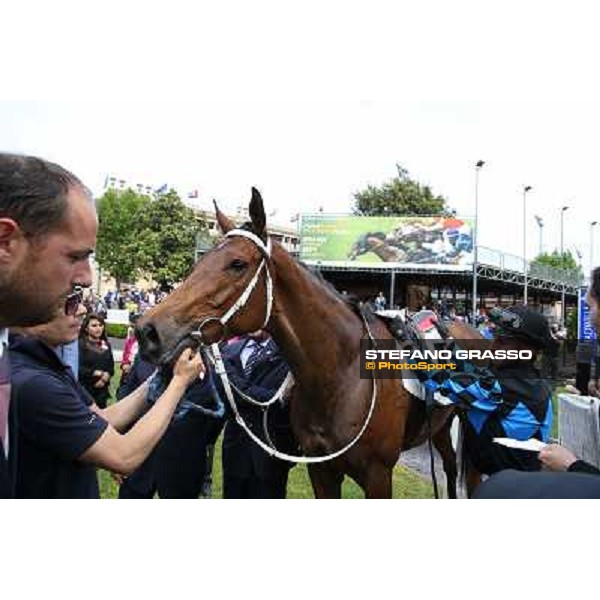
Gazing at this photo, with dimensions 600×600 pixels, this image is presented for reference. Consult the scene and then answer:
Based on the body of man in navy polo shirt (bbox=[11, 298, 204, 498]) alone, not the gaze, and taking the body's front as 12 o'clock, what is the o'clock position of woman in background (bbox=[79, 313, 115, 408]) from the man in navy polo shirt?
The woman in background is roughly at 9 o'clock from the man in navy polo shirt.

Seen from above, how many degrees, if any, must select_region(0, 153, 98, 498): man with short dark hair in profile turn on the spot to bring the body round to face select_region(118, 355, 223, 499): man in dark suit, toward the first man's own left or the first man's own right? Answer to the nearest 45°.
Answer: approximately 90° to the first man's own left

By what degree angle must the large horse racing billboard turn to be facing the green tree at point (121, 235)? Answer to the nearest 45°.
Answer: approximately 135° to its right

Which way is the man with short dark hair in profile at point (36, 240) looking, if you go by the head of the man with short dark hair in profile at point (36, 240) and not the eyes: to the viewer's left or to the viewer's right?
to the viewer's right

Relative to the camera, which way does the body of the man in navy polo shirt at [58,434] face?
to the viewer's right

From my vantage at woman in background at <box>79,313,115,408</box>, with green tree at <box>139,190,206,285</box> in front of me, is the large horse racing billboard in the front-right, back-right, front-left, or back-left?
front-right

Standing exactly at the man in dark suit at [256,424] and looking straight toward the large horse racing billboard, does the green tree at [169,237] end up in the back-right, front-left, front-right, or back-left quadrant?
front-left

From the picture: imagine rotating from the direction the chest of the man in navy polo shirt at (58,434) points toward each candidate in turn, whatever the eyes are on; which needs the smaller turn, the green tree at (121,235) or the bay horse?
the bay horse

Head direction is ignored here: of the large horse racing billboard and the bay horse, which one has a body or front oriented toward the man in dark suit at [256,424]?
the large horse racing billboard

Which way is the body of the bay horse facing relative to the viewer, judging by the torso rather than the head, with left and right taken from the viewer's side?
facing the viewer and to the left of the viewer

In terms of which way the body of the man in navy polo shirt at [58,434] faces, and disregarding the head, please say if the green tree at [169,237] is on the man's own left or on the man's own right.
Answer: on the man's own left

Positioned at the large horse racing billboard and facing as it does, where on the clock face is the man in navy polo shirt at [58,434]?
The man in navy polo shirt is roughly at 12 o'clock from the large horse racing billboard.

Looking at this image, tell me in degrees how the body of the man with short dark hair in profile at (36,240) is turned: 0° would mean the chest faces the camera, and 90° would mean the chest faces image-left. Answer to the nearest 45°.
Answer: approximately 270°

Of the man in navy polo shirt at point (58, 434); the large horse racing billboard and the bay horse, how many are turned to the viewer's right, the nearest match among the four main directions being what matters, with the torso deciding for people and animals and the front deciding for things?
1
